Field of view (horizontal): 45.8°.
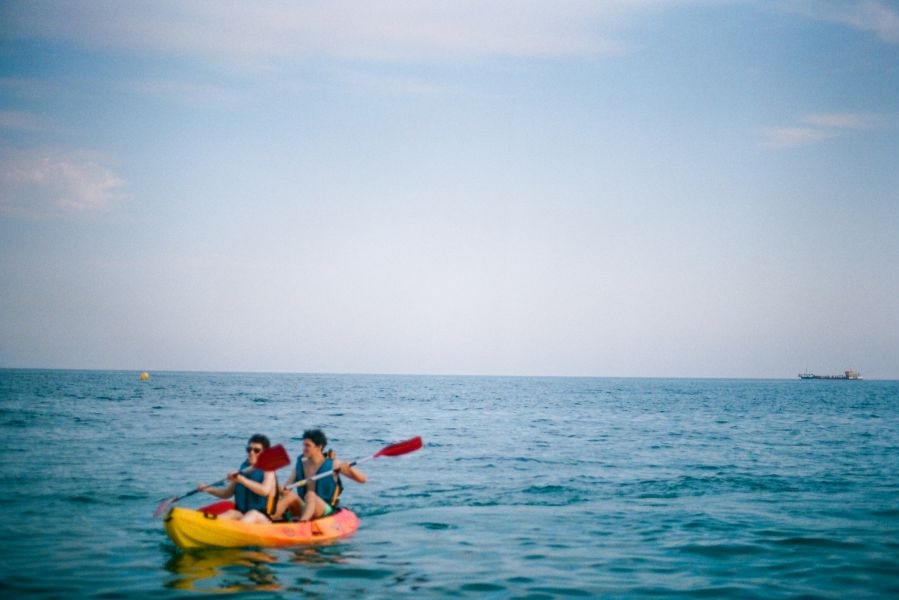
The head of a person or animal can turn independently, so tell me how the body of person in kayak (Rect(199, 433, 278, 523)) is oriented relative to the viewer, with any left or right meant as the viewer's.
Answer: facing the viewer and to the left of the viewer

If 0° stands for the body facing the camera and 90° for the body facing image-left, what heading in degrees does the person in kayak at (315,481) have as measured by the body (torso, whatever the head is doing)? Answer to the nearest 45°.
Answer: approximately 45°

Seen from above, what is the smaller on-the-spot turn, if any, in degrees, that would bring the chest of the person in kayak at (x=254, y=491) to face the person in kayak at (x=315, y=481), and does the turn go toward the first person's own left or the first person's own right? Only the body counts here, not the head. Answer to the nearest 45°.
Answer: approximately 180°

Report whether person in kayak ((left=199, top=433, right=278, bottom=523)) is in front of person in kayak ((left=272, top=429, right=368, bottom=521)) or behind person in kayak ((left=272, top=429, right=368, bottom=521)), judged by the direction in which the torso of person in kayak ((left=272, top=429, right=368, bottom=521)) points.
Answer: in front

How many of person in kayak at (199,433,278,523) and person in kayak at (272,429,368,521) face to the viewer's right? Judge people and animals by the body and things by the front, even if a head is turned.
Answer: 0
